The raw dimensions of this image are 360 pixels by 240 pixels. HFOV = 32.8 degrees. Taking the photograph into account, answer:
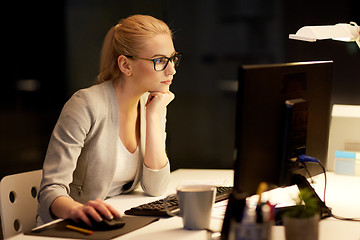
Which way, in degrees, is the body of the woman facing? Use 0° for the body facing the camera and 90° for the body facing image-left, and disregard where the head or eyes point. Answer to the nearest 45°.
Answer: approximately 315°

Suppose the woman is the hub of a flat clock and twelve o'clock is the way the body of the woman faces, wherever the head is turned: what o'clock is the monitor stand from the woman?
The monitor stand is roughly at 12 o'clock from the woman.

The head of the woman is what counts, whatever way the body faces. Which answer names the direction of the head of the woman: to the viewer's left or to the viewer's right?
to the viewer's right

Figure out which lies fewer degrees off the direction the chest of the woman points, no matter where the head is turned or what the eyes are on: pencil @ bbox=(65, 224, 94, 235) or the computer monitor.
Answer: the computer monitor

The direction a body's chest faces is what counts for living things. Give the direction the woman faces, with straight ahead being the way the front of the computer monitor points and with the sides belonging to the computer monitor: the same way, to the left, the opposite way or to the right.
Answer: the opposite way

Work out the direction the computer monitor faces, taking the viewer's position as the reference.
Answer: facing away from the viewer and to the left of the viewer
